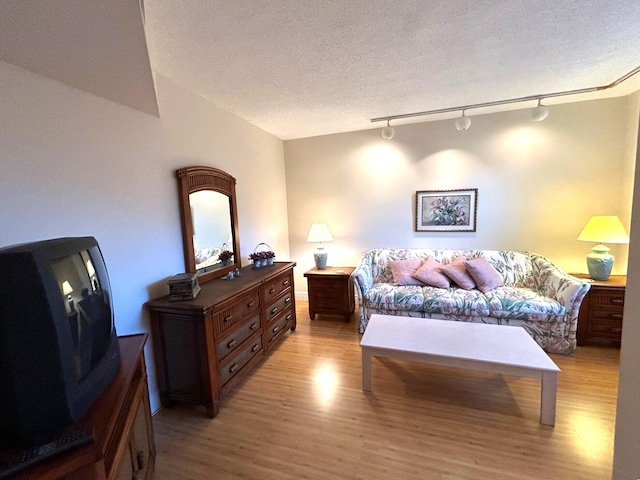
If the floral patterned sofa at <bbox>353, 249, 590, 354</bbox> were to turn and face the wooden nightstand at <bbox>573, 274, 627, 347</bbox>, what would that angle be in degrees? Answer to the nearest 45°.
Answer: approximately 90° to its left

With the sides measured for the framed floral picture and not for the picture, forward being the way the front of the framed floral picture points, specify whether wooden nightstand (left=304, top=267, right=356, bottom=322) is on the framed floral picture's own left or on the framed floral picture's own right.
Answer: on the framed floral picture's own right

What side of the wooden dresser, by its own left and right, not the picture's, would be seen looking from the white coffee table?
front

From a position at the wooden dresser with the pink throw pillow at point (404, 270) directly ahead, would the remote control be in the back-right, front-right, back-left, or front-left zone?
back-right

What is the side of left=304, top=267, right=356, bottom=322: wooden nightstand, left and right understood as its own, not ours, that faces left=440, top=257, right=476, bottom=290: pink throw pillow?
left

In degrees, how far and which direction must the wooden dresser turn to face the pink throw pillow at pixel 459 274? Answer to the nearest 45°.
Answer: approximately 45° to its left

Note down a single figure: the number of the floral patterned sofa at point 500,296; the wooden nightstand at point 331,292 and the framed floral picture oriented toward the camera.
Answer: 3

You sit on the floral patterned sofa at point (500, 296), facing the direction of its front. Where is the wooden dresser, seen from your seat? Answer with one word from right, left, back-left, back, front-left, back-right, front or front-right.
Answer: front-right

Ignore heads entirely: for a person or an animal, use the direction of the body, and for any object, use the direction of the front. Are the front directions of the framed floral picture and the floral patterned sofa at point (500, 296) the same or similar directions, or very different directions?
same or similar directions

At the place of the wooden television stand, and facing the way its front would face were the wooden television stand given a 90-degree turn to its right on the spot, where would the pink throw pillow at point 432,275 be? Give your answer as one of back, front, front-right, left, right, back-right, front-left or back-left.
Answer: back-left

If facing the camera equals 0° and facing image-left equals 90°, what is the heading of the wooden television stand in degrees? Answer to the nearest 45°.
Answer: approximately 315°

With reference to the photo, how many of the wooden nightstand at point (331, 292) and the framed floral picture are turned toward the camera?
2

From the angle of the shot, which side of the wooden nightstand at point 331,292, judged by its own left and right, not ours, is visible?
front

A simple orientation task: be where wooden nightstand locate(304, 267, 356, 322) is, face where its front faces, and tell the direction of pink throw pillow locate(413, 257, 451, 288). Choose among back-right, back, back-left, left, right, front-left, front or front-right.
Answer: left

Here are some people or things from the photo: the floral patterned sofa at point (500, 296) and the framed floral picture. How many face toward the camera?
2
